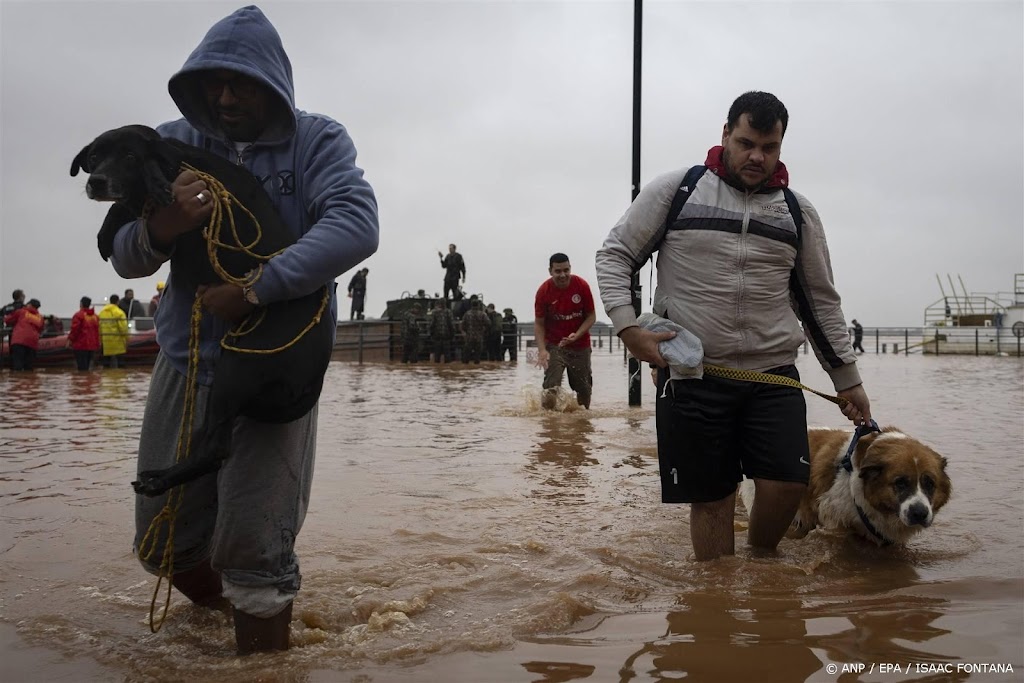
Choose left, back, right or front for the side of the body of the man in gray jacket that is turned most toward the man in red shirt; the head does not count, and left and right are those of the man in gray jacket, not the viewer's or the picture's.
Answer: back

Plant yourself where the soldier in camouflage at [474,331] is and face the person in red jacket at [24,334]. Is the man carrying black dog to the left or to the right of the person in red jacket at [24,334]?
left

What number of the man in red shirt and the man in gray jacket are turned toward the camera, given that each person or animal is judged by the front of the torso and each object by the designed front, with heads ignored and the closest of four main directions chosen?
2

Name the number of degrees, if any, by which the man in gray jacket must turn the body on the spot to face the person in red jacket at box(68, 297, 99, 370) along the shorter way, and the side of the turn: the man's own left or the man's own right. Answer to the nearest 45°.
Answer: approximately 135° to the man's own right

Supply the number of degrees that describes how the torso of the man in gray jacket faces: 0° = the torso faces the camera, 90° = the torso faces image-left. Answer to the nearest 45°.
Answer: approximately 0°

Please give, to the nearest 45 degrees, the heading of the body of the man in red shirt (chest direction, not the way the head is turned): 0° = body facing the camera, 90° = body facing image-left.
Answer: approximately 0°

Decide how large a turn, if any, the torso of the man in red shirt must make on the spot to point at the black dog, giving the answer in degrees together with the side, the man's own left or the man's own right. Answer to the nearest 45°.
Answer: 0° — they already face it

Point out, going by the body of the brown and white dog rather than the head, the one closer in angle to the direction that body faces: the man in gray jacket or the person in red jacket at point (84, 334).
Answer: the man in gray jacket

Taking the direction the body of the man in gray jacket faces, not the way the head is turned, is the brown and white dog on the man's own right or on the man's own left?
on the man's own left
